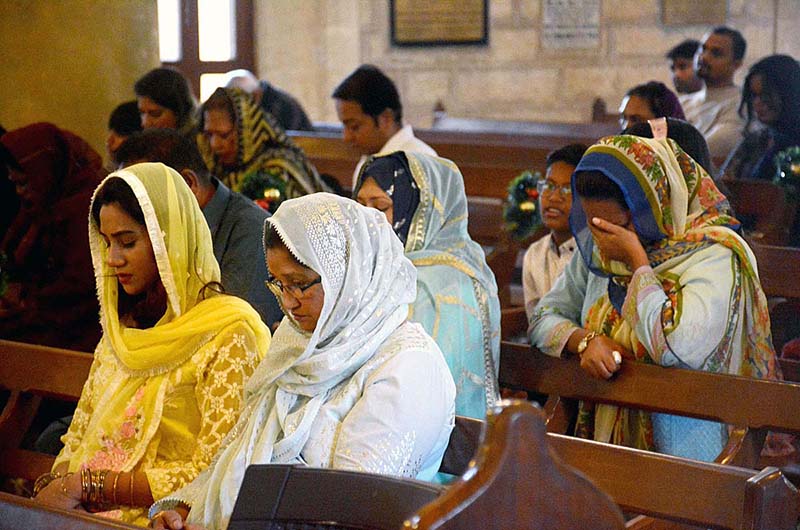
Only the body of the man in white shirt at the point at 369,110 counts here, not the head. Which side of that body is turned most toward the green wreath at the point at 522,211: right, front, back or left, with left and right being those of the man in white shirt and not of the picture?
left

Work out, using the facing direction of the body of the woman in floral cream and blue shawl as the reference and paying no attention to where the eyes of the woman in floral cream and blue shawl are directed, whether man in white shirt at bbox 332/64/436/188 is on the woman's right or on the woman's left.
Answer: on the woman's right

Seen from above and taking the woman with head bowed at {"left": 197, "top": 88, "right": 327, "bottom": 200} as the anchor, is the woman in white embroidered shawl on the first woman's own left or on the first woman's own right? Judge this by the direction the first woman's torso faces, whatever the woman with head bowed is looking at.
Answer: on the first woman's own left

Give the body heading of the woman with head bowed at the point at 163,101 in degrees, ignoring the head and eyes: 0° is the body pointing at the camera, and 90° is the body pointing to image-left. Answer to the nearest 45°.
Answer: approximately 45°

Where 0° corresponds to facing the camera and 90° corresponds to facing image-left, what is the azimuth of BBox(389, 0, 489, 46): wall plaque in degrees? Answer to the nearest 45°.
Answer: approximately 0°

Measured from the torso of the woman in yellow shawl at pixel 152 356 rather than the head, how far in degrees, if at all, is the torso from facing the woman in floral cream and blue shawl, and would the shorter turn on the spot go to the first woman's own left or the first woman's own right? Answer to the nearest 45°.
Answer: approximately 135° to the first woman's own left

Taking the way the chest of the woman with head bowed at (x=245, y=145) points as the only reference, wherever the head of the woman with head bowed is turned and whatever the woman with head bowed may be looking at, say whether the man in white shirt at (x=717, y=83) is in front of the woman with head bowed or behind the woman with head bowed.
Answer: behind

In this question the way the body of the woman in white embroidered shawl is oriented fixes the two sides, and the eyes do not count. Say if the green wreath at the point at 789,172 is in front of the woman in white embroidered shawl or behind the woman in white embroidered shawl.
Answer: behind

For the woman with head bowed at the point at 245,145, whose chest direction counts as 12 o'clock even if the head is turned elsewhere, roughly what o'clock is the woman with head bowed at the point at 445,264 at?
the woman with head bowed at the point at 445,264 is roughly at 10 o'clock from the woman with head bowed at the point at 245,145.
